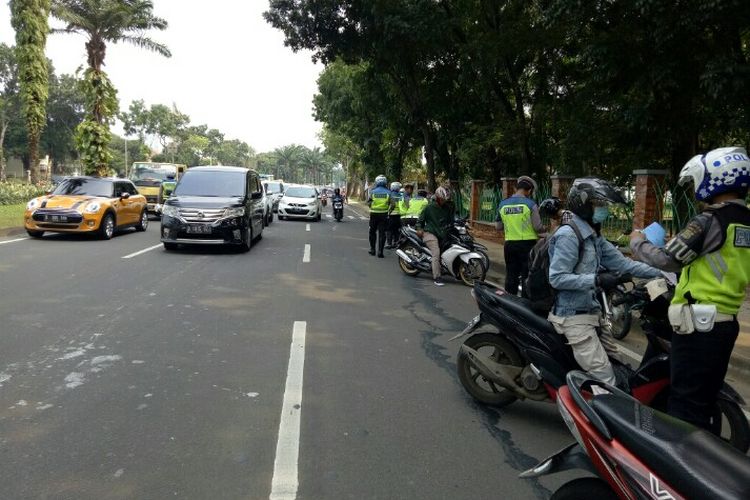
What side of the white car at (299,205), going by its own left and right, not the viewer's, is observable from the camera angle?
front

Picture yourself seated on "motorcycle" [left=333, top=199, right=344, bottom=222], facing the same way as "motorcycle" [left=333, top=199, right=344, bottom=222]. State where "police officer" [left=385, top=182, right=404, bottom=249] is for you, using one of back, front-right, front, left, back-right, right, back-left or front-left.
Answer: front

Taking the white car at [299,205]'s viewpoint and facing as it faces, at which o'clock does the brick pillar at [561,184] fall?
The brick pillar is roughly at 11 o'clock from the white car.

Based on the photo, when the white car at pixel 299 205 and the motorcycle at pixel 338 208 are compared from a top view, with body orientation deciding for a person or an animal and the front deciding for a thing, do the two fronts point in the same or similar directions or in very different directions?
same or similar directions

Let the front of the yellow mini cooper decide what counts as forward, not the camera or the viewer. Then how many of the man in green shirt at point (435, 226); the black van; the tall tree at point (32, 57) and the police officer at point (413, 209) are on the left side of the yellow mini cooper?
3

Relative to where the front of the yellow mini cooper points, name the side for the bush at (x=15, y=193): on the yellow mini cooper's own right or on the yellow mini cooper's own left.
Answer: on the yellow mini cooper's own right

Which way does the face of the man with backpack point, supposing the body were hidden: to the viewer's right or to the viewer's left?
to the viewer's right

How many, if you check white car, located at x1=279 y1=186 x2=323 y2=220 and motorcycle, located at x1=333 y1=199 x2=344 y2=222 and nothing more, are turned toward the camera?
2

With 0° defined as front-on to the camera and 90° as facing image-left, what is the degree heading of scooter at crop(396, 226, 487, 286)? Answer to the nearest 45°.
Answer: approximately 315°

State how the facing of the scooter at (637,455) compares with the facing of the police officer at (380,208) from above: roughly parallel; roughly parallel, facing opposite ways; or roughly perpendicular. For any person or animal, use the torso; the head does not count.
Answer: roughly parallel, facing opposite ways

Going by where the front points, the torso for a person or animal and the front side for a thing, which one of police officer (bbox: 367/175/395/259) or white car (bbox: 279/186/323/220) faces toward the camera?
the white car

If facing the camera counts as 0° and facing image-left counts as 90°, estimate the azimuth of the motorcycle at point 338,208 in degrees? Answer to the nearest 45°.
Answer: approximately 0°

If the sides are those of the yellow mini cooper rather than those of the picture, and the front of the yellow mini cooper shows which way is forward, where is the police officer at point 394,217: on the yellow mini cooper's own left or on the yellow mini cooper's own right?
on the yellow mini cooper's own left
